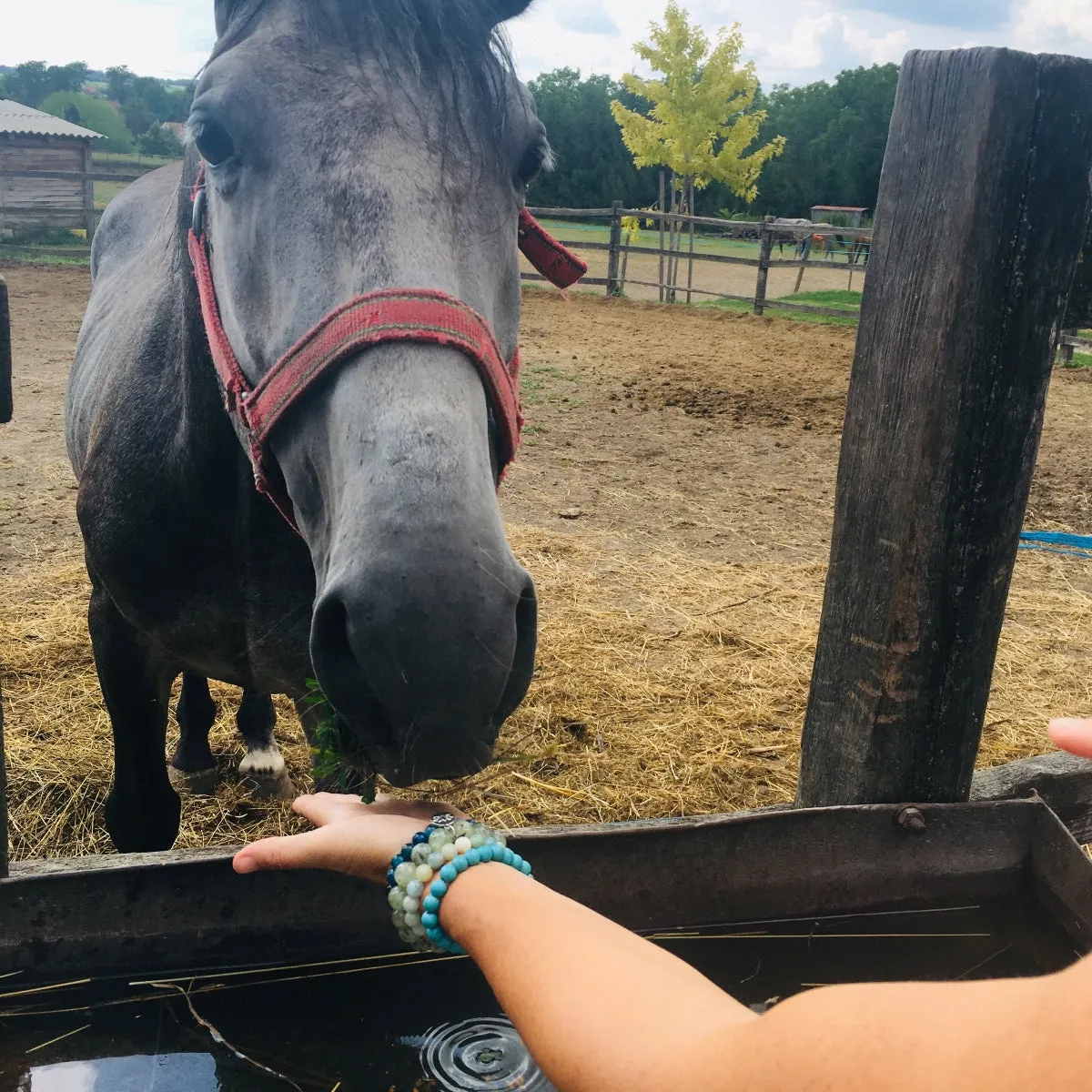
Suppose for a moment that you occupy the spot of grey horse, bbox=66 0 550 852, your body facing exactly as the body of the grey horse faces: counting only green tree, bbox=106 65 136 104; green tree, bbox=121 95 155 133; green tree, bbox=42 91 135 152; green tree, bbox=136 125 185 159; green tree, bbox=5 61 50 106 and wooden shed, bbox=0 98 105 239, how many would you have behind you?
6

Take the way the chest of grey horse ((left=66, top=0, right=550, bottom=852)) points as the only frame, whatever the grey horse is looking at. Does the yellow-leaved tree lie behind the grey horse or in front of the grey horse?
behind

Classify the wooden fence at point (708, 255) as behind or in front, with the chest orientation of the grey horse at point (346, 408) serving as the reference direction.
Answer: behind

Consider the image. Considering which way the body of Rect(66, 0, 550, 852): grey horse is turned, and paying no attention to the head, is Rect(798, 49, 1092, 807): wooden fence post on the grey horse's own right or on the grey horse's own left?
on the grey horse's own left

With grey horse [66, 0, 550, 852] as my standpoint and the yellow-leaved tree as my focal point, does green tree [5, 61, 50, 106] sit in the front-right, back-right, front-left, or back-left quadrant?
front-left

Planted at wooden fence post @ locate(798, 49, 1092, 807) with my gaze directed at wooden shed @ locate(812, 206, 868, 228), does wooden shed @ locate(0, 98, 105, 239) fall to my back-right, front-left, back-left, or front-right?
front-left

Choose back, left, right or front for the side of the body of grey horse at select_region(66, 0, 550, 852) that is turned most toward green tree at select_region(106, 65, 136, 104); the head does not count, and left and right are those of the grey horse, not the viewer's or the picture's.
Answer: back

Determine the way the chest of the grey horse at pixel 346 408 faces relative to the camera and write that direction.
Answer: toward the camera

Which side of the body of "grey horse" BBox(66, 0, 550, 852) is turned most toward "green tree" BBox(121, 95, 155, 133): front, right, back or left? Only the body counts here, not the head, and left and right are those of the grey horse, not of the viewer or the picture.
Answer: back

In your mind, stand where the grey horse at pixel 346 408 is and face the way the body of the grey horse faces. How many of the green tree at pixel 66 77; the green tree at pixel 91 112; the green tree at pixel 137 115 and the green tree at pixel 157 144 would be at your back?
4

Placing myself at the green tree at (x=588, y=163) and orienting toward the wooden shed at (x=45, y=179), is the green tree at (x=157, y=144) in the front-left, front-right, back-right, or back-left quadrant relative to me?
front-right

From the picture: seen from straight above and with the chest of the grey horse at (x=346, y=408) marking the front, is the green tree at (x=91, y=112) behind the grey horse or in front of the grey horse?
behind

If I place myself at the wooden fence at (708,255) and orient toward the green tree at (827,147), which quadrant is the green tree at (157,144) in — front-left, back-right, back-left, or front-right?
front-left
